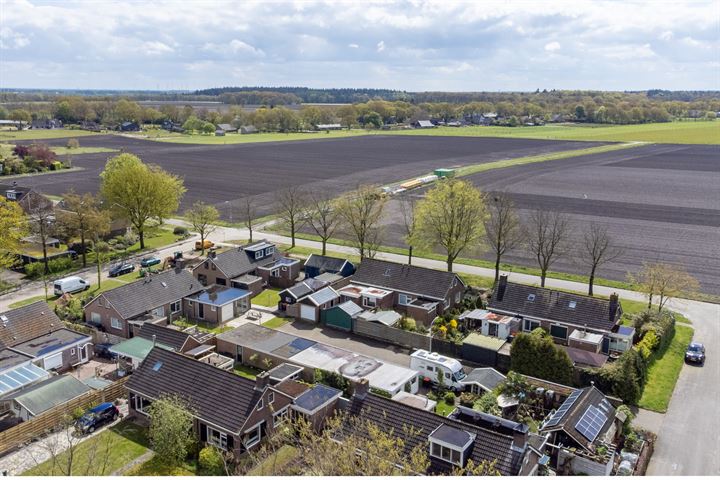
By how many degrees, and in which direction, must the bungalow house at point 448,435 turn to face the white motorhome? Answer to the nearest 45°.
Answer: approximately 135° to its right

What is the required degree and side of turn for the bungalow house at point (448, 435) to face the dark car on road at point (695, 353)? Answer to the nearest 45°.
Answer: approximately 180°

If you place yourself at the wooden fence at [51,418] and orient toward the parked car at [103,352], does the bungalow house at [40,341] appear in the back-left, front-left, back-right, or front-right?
front-left

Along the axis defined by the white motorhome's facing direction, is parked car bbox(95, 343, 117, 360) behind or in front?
behind

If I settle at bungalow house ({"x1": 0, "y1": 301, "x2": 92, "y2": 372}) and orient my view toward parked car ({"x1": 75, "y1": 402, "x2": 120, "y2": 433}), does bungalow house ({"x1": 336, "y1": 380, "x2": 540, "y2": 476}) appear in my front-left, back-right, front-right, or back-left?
front-left

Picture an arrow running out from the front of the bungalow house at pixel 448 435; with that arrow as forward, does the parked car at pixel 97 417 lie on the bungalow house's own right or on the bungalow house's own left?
on the bungalow house's own right

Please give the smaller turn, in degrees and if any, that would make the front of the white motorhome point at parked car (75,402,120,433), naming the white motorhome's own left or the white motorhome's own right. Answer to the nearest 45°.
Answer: approximately 90° to the white motorhome's own right

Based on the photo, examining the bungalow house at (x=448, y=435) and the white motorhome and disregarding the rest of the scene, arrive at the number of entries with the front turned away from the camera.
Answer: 0

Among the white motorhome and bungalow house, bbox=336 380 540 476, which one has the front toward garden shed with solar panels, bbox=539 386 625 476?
the white motorhome

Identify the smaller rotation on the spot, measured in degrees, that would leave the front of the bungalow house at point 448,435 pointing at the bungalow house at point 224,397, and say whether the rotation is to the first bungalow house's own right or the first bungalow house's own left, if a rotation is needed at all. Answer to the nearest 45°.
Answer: approximately 45° to the first bungalow house's own right

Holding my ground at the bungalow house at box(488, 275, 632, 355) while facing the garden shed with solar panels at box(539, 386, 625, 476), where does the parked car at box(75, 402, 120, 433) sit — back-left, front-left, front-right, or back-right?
front-right

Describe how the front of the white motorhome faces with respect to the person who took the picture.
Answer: facing the viewer and to the right of the viewer
